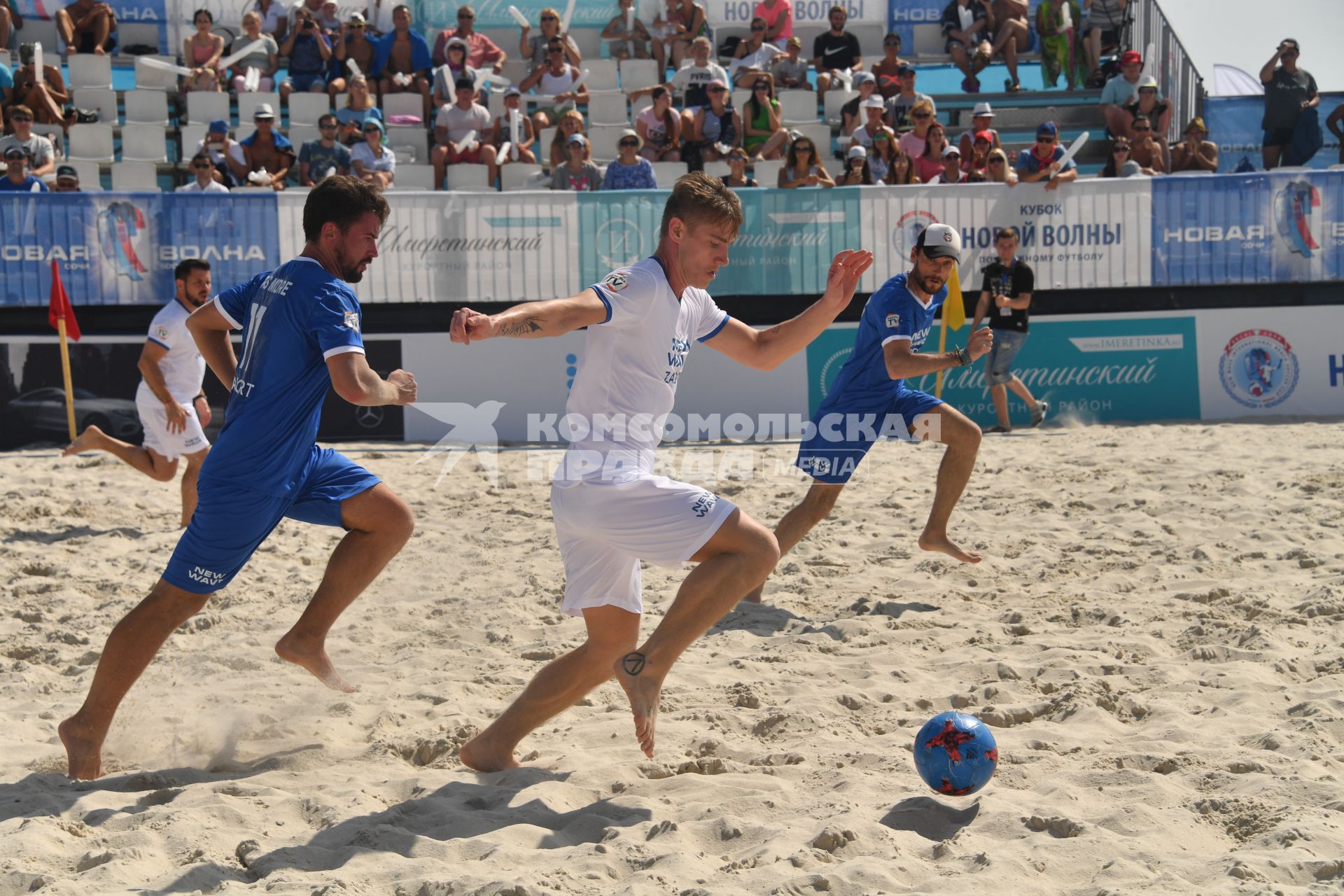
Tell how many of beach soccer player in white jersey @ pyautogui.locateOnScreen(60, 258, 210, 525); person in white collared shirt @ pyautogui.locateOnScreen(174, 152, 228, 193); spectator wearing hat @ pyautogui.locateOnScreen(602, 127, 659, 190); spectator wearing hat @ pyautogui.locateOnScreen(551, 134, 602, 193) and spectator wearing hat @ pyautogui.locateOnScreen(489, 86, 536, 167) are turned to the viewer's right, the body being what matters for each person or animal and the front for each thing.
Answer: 1

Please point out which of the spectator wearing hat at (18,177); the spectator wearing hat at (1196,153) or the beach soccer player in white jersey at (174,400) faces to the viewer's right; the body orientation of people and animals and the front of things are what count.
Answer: the beach soccer player in white jersey

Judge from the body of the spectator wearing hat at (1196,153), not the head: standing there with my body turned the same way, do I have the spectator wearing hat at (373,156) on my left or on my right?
on my right

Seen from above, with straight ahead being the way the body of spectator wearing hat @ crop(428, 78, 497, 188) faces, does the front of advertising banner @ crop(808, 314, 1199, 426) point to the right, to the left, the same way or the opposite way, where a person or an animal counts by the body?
the same way

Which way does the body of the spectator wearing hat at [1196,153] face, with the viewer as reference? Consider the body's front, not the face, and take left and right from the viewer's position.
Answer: facing the viewer

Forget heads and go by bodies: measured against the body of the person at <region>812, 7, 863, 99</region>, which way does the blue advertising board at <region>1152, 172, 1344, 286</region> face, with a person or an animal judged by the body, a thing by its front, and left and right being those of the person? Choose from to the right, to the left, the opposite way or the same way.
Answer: the same way

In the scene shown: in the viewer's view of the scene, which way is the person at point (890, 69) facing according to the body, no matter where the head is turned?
toward the camera

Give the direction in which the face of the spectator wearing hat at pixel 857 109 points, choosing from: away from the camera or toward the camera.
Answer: toward the camera

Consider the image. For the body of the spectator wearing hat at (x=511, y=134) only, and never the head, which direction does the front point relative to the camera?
toward the camera

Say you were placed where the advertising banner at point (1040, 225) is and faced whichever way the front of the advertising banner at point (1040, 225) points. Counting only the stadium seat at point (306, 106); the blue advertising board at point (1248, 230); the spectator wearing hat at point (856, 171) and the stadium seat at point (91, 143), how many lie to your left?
1

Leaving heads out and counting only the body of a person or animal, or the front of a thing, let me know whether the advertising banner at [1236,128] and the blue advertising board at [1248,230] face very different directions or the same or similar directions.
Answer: same or similar directions

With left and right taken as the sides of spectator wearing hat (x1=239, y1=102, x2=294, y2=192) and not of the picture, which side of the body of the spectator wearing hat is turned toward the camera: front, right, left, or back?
front

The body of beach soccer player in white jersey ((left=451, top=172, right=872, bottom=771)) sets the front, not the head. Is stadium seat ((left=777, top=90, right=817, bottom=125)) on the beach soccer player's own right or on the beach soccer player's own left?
on the beach soccer player's own left
